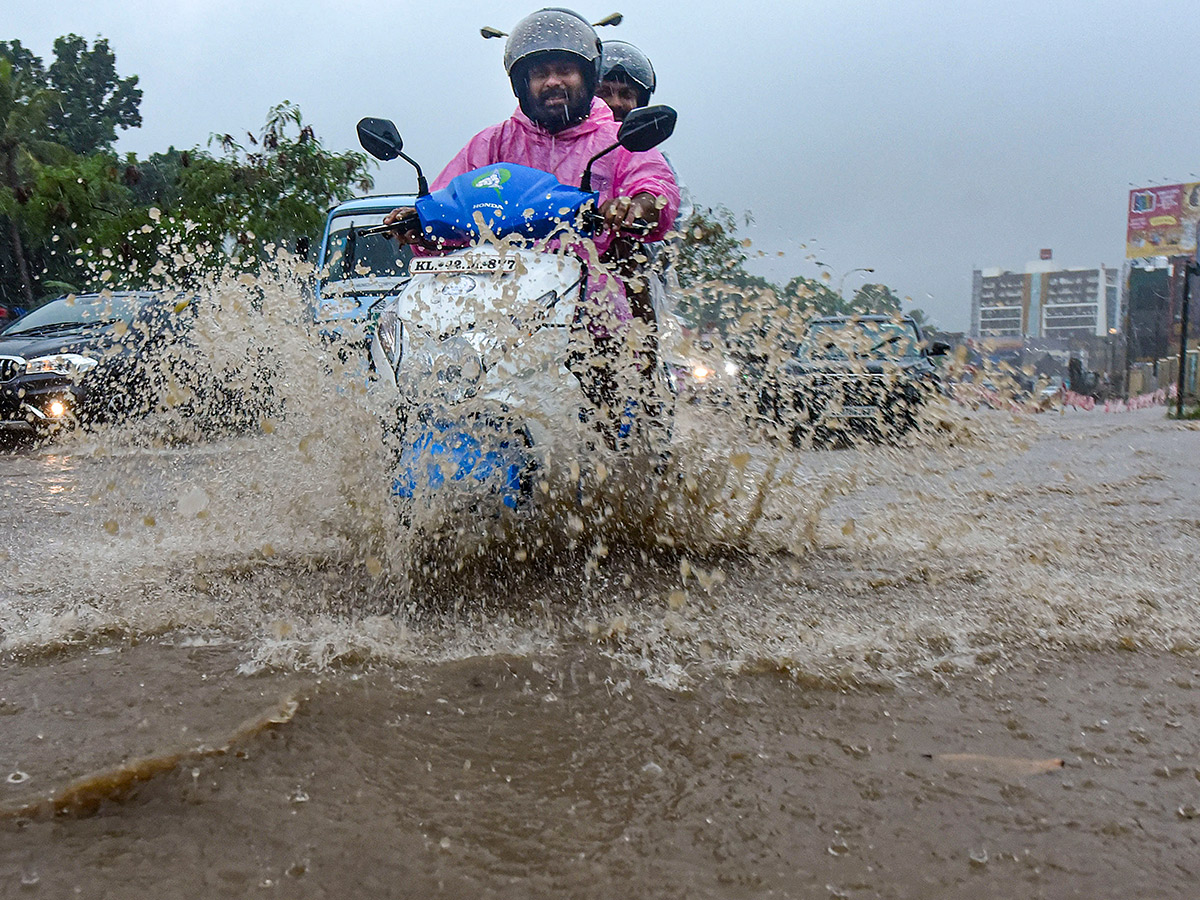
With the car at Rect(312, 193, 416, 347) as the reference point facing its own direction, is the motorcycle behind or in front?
in front

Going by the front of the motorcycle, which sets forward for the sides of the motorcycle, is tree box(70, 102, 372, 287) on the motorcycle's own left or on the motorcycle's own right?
on the motorcycle's own right

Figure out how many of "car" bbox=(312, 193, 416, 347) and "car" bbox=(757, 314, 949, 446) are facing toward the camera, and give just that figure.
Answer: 2

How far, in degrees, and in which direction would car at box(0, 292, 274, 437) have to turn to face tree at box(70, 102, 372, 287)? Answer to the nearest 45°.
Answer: approximately 135° to its right

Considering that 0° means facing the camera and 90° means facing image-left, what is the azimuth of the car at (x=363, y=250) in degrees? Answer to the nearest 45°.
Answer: approximately 0°

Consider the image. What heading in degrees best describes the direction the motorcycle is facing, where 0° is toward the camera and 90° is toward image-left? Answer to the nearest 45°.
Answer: approximately 45°

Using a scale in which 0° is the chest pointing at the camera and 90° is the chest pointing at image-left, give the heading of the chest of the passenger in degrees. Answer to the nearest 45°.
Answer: approximately 45°

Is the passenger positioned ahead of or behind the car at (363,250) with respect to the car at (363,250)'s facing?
ahead

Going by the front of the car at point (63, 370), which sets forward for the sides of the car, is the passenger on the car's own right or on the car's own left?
on the car's own left
